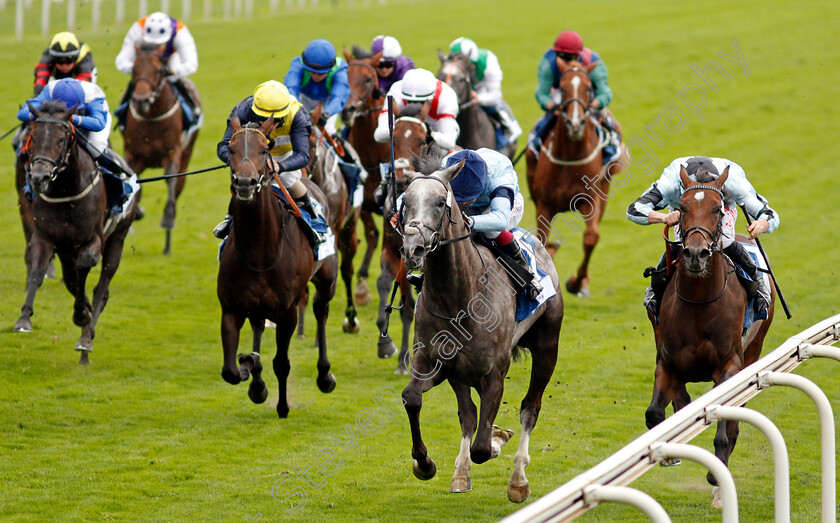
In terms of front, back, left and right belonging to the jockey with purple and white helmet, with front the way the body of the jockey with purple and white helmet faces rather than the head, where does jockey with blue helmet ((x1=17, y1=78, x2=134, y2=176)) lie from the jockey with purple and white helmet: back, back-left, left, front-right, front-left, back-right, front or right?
front

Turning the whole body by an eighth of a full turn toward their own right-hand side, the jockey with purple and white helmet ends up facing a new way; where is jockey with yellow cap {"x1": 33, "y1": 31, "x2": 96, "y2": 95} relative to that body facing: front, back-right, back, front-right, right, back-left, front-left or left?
front

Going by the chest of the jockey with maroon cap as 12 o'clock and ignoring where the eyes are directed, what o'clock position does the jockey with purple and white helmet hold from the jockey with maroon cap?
The jockey with purple and white helmet is roughly at 2 o'clock from the jockey with maroon cap.

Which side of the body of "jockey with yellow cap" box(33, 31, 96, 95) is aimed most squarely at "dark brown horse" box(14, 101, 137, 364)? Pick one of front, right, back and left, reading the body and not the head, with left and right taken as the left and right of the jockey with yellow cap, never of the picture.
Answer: front

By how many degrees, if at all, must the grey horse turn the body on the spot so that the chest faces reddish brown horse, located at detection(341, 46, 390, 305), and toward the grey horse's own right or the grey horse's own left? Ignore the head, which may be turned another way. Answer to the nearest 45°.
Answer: approximately 135° to the grey horse's own right

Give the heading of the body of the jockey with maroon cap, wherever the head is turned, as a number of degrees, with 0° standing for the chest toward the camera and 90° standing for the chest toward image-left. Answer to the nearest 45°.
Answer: approximately 0°

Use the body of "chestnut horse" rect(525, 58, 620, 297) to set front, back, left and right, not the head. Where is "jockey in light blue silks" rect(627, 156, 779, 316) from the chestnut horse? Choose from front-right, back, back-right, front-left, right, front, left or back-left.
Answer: front

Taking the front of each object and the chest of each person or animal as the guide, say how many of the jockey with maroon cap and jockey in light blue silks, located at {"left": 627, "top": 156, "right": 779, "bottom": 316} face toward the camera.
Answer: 2

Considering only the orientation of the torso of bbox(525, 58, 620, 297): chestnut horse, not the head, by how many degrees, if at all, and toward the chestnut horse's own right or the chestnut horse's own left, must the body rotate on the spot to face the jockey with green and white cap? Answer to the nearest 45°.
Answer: approximately 135° to the chestnut horse's own right

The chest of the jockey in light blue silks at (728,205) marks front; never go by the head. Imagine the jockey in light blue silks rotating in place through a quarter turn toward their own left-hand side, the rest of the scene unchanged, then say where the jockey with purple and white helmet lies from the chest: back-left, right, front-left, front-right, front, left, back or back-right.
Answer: back-left

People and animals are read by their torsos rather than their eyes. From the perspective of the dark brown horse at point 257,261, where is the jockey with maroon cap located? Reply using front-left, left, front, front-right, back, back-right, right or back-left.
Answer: back

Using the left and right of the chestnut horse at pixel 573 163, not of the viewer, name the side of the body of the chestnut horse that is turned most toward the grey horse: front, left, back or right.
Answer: front

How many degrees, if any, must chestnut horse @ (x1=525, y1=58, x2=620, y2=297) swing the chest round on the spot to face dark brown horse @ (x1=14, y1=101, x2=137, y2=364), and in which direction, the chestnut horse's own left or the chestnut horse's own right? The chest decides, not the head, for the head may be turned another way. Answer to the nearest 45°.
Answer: approximately 45° to the chestnut horse's own right

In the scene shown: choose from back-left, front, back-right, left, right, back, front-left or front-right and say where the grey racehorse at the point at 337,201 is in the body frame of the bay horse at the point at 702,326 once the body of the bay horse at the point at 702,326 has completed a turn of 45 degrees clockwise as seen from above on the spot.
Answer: right

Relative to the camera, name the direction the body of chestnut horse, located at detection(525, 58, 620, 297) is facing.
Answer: toward the camera
